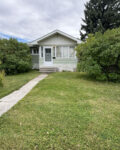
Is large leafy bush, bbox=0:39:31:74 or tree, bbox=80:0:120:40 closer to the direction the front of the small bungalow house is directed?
the large leafy bush

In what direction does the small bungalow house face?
toward the camera

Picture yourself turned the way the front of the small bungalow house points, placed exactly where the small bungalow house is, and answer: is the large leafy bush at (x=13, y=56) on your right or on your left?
on your right

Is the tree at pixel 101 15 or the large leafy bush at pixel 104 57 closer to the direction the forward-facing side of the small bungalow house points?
the large leafy bush

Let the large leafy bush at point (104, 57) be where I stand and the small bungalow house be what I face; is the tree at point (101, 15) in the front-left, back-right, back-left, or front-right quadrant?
front-right

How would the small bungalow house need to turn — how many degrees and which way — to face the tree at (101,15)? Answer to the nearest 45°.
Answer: approximately 135° to its left

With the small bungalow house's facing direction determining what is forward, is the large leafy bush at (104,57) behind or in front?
in front
